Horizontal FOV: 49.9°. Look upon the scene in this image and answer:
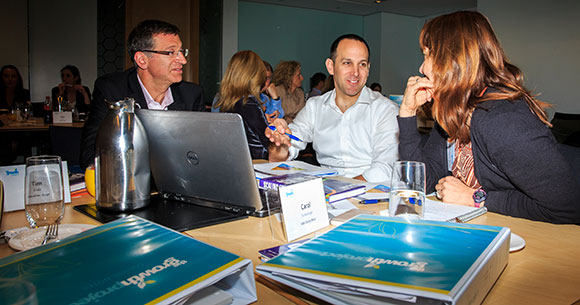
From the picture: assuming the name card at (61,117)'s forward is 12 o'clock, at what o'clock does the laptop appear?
The laptop is roughly at 12 o'clock from the name card.

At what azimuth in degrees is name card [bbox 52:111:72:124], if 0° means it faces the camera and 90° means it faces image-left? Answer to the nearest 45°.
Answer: approximately 0°

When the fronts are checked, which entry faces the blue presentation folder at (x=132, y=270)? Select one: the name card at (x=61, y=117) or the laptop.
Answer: the name card

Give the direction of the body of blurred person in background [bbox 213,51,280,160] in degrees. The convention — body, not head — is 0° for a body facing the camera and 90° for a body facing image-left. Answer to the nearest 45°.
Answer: approximately 225°

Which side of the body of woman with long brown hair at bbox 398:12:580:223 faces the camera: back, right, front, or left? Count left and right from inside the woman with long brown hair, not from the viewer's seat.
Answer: left

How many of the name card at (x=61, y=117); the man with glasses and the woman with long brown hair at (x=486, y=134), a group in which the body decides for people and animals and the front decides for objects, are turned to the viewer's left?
1

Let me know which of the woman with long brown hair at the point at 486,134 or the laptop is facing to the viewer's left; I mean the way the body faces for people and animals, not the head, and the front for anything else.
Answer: the woman with long brown hair

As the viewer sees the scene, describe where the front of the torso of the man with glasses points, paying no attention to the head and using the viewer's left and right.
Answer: facing the viewer and to the right of the viewer

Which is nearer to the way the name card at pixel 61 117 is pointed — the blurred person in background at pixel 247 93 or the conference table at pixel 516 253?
the conference table
